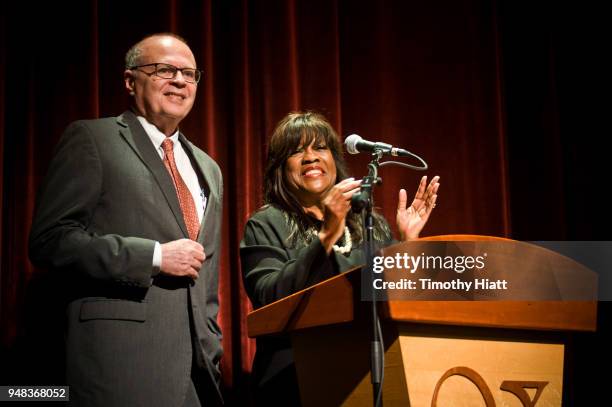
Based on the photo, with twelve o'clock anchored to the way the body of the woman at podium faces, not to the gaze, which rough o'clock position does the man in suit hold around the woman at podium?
The man in suit is roughly at 3 o'clock from the woman at podium.

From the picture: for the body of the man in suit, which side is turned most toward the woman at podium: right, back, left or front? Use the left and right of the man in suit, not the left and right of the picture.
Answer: left

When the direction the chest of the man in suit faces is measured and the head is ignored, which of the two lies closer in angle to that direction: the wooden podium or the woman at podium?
the wooden podium

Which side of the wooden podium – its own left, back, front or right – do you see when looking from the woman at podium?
back

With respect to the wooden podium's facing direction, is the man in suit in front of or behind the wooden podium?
behind

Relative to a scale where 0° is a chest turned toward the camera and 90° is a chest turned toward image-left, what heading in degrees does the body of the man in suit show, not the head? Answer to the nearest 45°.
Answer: approximately 315°
